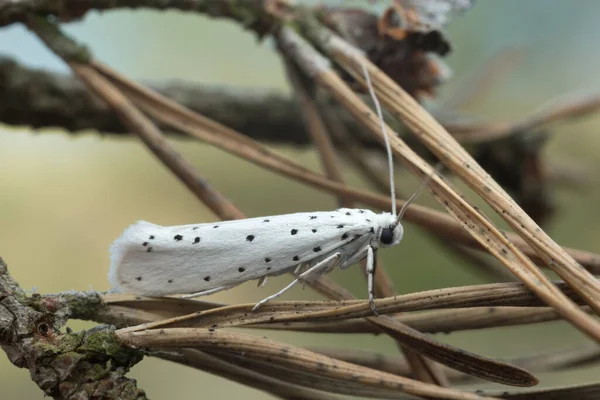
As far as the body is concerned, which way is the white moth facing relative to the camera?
to the viewer's right

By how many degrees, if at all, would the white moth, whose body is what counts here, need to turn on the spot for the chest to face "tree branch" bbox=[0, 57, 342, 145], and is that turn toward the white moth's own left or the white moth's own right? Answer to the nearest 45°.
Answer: approximately 135° to the white moth's own left

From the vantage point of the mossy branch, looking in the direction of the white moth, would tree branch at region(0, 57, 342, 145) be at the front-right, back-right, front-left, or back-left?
front-left
